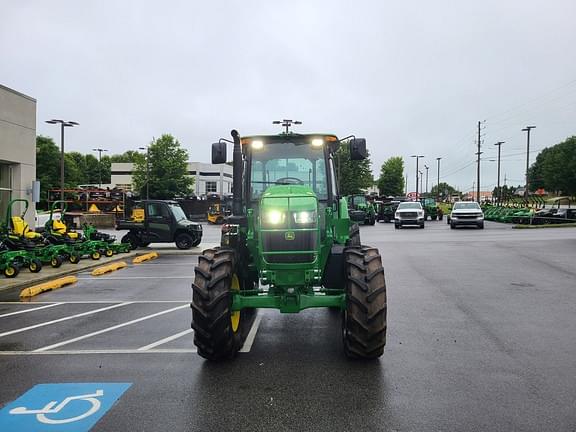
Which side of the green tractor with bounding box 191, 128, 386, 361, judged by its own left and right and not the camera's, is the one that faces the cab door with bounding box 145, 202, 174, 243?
back

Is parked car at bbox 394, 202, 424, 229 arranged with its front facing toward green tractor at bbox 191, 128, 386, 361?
yes

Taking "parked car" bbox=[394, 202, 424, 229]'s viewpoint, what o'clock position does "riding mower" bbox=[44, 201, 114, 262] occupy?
The riding mower is roughly at 1 o'clock from the parked car.

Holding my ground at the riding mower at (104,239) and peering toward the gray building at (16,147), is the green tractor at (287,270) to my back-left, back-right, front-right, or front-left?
back-left

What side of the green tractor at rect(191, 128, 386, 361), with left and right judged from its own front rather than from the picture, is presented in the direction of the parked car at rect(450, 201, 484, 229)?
back

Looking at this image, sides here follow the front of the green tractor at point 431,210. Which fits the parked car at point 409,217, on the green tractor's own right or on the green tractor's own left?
on the green tractor's own right

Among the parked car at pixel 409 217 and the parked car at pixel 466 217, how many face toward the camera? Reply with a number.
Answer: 2

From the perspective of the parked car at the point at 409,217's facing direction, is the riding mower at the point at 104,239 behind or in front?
in front
